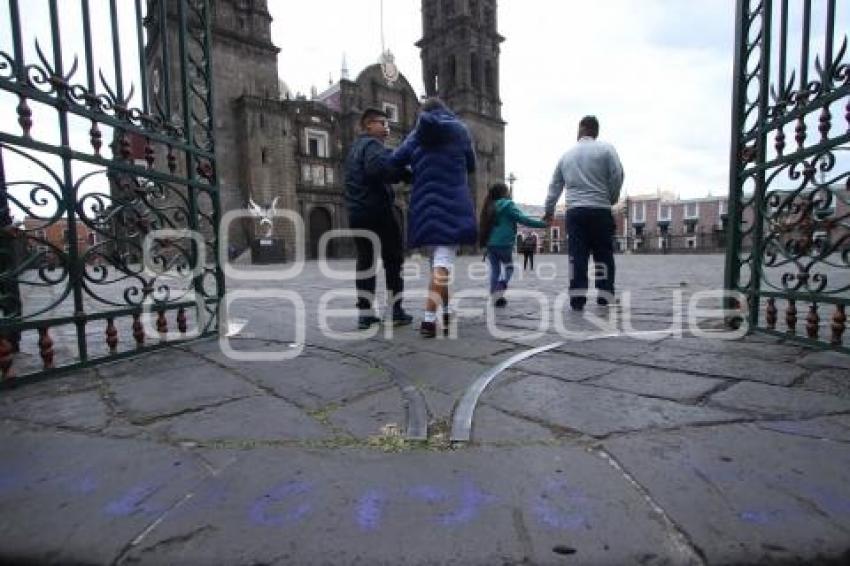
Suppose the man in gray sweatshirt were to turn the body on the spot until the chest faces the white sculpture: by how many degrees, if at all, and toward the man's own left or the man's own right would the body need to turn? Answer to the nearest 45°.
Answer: approximately 45° to the man's own left

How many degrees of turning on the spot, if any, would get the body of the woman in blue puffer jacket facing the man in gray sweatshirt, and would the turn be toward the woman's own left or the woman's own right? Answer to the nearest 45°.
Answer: approximately 45° to the woman's own right

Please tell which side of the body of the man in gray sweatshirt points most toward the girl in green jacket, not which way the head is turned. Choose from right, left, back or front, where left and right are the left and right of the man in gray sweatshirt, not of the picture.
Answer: left

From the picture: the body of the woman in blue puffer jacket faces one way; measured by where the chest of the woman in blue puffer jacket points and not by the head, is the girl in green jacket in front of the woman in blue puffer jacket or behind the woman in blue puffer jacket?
in front

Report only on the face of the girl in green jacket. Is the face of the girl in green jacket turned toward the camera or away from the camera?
away from the camera

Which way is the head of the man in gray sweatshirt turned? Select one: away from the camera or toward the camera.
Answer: away from the camera

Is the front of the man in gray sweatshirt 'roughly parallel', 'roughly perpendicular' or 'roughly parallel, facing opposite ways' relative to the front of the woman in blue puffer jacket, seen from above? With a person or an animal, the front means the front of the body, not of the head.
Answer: roughly parallel

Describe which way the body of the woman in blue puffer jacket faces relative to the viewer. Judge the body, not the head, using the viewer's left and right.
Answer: facing away from the viewer

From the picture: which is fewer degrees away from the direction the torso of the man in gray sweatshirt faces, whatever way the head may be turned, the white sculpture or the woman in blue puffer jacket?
the white sculpture

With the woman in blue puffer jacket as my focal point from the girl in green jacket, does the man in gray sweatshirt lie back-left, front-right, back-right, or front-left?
front-left

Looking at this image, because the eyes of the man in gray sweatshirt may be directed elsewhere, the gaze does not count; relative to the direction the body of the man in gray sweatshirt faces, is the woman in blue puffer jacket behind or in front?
behind

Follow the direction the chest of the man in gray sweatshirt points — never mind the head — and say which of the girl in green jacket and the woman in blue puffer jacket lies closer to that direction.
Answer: the girl in green jacket

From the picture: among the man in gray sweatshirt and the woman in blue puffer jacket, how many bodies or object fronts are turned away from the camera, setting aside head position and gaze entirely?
2

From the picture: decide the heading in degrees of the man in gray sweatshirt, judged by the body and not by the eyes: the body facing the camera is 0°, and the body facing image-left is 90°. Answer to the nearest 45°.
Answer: approximately 180°
